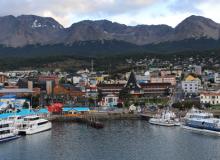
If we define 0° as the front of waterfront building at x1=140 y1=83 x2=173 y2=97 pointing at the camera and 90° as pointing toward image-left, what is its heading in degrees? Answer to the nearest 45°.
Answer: approximately 0°

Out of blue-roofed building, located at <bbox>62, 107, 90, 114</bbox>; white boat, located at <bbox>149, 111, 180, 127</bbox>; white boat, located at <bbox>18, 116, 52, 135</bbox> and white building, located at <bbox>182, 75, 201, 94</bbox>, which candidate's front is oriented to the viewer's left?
white boat, located at <bbox>149, 111, 180, 127</bbox>

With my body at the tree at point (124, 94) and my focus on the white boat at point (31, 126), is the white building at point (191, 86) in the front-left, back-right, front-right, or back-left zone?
back-left

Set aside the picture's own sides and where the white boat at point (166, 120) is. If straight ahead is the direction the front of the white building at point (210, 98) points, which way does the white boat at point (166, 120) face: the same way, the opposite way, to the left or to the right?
to the right

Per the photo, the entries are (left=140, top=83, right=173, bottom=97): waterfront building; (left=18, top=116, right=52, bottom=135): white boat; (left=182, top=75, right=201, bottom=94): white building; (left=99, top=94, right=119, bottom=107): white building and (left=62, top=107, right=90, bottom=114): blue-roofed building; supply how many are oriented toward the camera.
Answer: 4

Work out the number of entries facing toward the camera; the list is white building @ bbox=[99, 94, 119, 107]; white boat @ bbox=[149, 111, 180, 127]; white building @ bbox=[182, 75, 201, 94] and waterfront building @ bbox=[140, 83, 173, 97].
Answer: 3

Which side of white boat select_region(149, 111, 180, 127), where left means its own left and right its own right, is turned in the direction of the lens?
left

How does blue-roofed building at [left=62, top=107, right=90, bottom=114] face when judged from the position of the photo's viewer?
facing the viewer

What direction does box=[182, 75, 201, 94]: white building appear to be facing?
toward the camera

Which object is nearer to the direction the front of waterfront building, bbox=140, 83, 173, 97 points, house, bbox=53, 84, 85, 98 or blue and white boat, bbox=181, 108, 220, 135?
the blue and white boat
